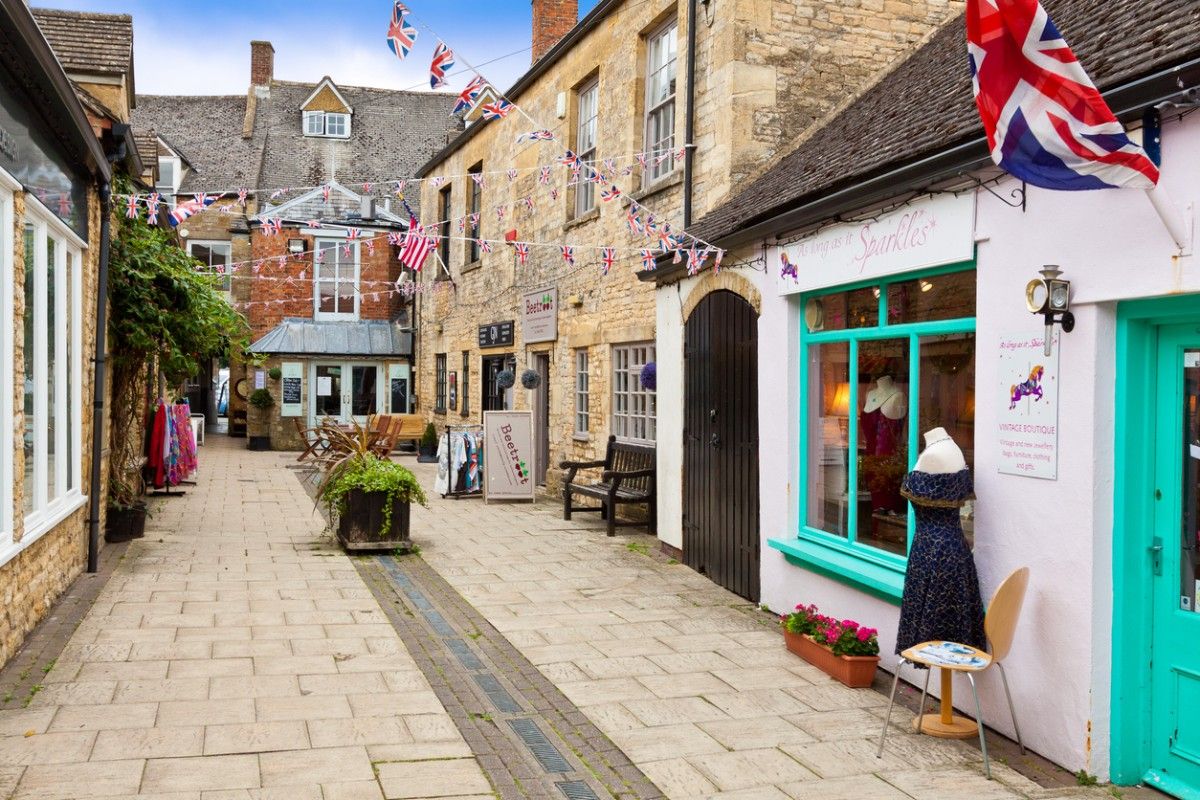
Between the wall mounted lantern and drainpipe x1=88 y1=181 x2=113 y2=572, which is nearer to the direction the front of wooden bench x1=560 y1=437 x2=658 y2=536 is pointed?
the drainpipe

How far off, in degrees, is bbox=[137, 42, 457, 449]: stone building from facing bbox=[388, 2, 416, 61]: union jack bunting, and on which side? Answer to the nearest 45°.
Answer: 0° — it already faces it

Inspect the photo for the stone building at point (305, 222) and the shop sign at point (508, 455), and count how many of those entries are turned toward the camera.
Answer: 2

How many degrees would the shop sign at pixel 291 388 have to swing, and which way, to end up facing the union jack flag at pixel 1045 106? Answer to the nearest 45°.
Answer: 0° — it already faces it

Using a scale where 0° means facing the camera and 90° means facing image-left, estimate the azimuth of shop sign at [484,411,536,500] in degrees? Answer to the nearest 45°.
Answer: approximately 0°

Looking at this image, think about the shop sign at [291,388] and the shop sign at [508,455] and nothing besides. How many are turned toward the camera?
2

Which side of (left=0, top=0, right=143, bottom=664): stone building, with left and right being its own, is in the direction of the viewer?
right

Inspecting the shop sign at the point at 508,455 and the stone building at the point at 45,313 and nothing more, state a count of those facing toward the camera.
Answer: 1
